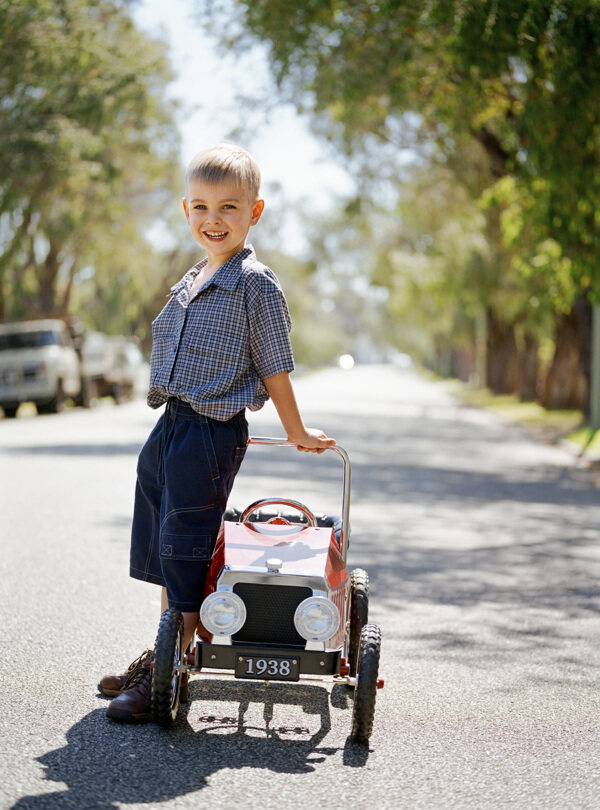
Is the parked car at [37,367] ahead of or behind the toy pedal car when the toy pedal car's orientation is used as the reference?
behind

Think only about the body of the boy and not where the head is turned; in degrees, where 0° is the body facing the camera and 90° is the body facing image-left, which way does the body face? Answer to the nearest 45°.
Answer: approximately 45°

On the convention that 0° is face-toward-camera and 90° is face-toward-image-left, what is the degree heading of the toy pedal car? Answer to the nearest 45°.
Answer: approximately 0°

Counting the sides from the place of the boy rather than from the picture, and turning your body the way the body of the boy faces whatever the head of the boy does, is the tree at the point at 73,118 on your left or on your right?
on your right

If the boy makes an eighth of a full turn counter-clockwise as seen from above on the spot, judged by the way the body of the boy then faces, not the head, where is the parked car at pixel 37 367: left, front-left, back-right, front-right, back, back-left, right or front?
back

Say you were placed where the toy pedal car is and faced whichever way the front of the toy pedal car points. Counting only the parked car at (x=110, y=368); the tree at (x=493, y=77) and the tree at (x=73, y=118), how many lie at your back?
3
